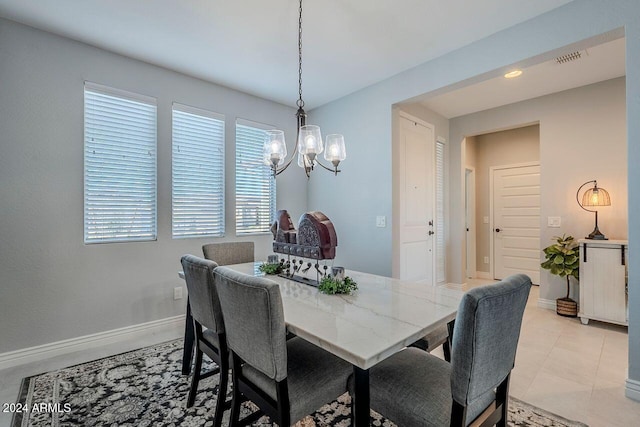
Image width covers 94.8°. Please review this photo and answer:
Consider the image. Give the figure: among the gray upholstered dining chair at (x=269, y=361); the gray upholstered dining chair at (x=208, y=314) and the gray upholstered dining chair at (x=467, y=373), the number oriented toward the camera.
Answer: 0

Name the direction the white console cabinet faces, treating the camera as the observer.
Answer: facing the viewer and to the left of the viewer

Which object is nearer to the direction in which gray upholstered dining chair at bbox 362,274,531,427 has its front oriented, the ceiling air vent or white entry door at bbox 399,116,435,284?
the white entry door

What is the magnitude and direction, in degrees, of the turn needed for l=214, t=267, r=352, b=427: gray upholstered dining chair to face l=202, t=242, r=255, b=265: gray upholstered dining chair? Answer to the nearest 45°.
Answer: approximately 45° to its left

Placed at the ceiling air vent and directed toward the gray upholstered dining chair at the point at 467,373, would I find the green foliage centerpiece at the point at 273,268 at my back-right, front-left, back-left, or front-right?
front-right

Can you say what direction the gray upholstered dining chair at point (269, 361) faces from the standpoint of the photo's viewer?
facing away from the viewer and to the right of the viewer

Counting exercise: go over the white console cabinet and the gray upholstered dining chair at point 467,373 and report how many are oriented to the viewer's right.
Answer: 0

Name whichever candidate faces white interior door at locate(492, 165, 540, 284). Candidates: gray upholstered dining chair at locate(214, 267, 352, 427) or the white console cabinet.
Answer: the gray upholstered dining chair

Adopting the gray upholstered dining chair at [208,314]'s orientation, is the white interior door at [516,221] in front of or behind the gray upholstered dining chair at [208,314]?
in front

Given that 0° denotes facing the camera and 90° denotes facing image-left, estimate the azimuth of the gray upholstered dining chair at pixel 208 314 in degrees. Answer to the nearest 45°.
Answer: approximately 225°

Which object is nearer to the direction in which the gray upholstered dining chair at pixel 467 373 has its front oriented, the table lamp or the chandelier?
the chandelier

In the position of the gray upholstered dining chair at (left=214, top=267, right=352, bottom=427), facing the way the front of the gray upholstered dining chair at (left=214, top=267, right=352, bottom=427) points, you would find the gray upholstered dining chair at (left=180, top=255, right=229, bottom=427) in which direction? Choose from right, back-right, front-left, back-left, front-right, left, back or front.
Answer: left

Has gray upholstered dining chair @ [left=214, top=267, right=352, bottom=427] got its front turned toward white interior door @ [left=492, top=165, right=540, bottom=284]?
yes
